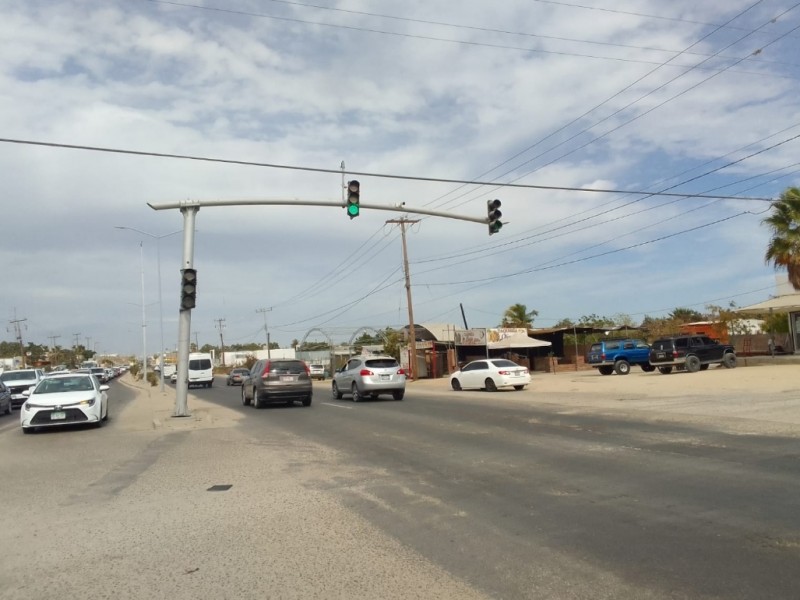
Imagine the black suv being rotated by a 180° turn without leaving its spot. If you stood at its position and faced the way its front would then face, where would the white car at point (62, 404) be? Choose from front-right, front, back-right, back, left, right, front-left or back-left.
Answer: front

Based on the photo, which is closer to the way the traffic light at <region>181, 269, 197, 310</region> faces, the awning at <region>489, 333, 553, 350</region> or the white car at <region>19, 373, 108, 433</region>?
the white car

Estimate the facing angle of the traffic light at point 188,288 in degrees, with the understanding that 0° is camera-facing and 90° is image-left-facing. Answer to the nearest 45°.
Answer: approximately 0°

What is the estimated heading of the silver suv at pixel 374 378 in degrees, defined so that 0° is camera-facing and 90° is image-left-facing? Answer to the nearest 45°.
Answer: approximately 135°

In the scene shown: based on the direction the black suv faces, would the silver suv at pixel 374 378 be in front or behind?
behind

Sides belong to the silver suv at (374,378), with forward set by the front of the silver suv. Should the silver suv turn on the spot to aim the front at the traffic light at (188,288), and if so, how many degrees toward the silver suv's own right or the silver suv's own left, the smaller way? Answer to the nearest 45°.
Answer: approximately 90° to the silver suv's own left

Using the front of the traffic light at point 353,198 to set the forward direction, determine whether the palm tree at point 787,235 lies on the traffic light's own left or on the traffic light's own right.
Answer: on the traffic light's own left

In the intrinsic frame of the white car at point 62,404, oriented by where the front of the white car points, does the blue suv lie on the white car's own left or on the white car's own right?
on the white car's own left

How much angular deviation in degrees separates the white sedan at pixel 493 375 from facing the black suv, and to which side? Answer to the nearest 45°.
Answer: approximately 135° to its right
